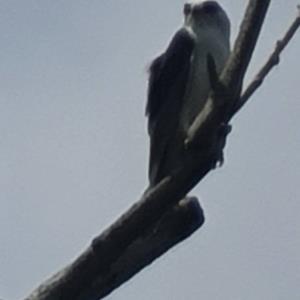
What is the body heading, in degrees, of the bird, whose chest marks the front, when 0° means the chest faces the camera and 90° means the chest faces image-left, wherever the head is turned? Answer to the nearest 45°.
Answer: approximately 270°
